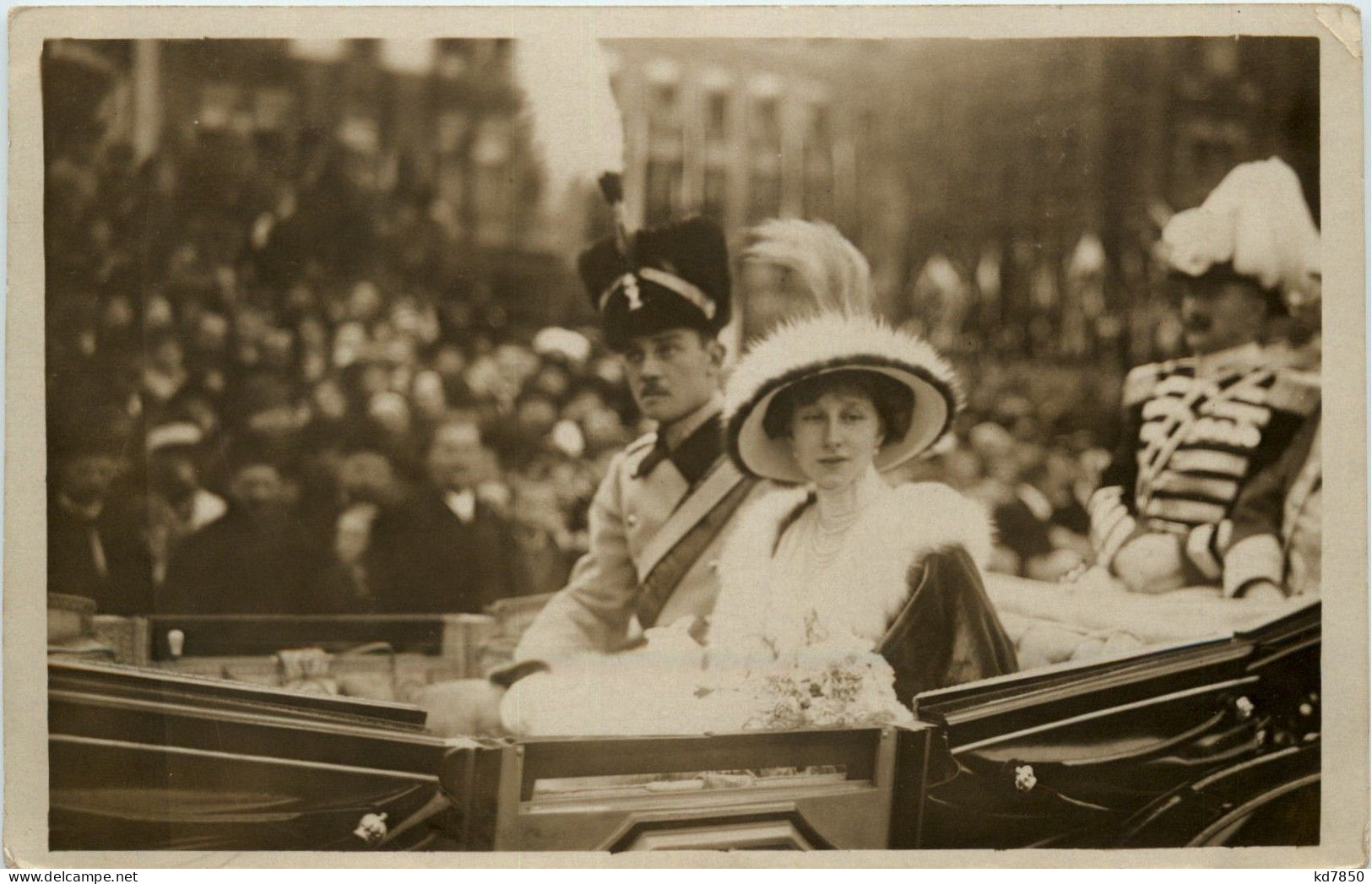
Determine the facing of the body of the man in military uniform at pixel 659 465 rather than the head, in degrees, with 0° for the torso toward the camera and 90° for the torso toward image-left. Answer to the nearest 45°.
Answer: approximately 45°

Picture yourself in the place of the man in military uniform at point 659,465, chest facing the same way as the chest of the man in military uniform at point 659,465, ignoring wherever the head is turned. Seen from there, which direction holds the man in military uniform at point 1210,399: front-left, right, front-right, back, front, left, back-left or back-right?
back-left

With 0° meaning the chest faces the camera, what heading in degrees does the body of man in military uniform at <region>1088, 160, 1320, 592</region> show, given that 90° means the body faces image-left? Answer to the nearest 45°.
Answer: approximately 45°

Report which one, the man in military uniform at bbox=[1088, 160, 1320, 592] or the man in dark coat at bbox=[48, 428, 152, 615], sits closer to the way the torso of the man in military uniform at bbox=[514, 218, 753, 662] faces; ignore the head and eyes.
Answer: the man in dark coat

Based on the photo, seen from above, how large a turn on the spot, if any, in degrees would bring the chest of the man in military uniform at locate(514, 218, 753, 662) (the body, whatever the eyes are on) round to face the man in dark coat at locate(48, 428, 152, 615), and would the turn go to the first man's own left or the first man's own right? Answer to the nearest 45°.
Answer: approximately 45° to the first man's own right
